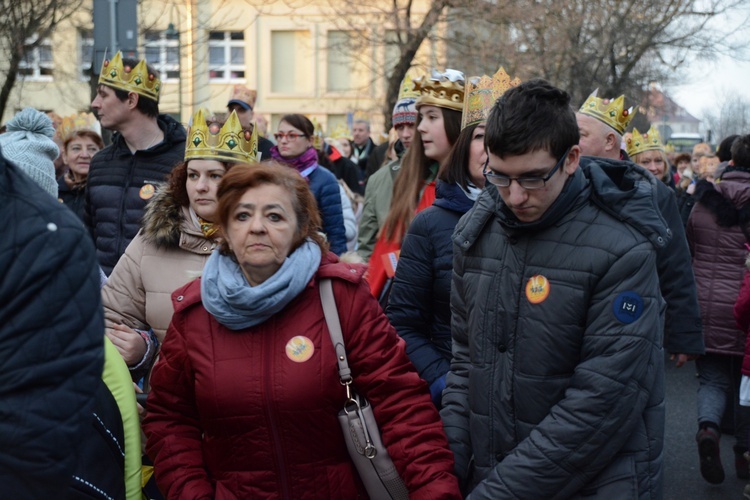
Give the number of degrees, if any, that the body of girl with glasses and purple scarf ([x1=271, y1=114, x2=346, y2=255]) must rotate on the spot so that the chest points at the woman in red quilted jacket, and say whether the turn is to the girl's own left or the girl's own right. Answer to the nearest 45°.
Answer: approximately 45° to the girl's own left

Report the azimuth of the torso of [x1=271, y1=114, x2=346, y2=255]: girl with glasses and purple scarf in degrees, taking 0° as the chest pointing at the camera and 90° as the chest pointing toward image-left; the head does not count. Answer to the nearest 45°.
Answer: approximately 45°

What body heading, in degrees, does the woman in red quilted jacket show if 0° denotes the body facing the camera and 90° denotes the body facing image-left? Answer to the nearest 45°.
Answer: approximately 0°

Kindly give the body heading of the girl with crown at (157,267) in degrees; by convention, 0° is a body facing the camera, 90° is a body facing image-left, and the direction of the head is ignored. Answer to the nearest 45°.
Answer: approximately 315°

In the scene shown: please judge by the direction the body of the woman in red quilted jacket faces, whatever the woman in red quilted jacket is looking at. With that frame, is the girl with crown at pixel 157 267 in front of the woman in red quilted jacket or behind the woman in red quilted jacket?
behind
